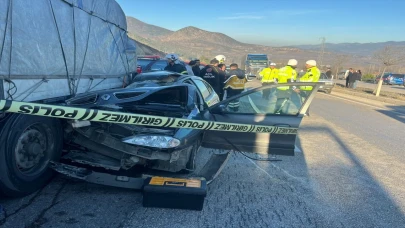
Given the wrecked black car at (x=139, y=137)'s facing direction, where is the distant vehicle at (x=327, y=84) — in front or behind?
behind

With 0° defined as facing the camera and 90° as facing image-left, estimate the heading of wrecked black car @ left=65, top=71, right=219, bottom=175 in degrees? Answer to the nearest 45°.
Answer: approximately 45°

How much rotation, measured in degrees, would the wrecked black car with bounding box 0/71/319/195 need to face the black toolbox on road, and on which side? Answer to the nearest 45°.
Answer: approximately 90° to its left

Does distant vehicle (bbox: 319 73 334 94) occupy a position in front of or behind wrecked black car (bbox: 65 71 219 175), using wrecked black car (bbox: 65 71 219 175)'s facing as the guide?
behind

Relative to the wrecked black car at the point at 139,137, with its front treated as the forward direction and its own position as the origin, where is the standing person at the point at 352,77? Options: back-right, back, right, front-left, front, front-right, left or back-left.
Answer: back
